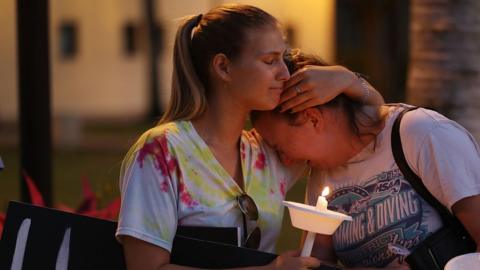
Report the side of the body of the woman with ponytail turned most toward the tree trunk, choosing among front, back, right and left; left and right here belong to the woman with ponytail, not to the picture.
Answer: left

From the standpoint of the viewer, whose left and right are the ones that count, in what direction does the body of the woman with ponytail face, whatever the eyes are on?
facing the viewer and to the right of the viewer
